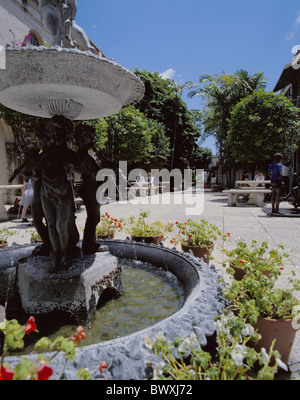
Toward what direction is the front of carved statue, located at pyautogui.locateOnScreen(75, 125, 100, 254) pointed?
to the viewer's right

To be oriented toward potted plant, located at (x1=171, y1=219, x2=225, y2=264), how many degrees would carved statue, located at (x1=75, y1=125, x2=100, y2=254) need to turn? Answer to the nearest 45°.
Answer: approximately 45° to its left

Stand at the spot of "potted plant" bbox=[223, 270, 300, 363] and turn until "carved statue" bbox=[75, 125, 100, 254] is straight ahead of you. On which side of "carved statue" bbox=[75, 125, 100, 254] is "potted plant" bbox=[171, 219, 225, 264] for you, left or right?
right

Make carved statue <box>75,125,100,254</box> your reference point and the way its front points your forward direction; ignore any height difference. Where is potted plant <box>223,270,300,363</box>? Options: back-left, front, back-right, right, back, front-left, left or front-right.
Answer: front-right

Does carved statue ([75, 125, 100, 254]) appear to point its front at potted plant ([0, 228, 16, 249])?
no

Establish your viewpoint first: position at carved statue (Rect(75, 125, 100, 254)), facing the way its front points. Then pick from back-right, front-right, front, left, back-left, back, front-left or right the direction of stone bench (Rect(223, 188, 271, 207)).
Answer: front-left

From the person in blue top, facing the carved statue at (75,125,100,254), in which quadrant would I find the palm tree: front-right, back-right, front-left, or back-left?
back-right

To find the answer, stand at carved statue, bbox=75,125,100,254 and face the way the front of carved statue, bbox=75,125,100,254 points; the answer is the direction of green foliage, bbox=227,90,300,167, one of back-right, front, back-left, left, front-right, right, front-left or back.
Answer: front-left

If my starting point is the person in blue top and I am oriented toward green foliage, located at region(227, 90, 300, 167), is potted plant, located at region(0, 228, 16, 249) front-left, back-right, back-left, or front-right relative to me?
back-left

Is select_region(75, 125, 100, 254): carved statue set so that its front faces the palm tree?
no
